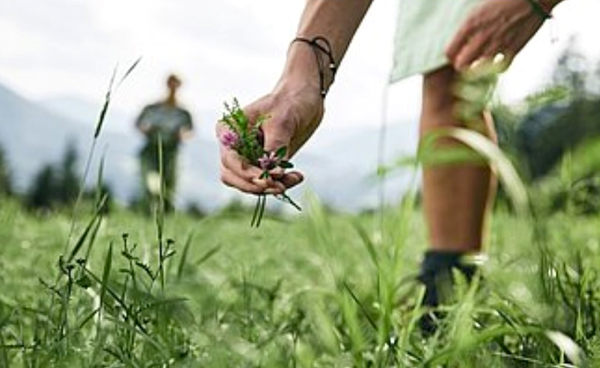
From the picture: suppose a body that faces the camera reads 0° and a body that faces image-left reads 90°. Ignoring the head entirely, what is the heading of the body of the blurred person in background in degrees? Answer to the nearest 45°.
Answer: approximately 0°
